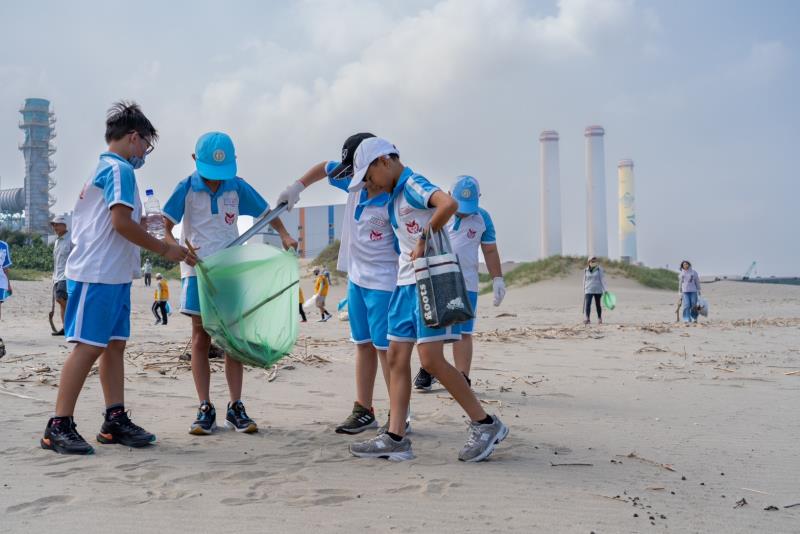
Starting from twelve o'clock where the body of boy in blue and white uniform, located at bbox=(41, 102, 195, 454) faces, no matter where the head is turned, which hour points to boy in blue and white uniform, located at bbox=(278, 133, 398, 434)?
boy in blue and white uniform, located at bbox=(278, 133, 398, 434) is roughly at 12 o'clock from boy in blue and white uniform, located at bbox=(41, 102, 195, 454).

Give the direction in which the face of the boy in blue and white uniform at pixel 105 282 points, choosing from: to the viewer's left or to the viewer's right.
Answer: to the viewer's right

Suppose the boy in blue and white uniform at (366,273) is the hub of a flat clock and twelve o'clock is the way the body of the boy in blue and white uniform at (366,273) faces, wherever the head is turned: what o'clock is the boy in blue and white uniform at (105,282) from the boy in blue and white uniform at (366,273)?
the boy in blue and white uniform at (105,282) is roughly at 1 o'clock from the boy in blue and white uniform at (366,273).

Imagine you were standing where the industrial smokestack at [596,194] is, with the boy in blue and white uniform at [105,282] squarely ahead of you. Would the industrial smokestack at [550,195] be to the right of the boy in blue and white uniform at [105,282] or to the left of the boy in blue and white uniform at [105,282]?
right

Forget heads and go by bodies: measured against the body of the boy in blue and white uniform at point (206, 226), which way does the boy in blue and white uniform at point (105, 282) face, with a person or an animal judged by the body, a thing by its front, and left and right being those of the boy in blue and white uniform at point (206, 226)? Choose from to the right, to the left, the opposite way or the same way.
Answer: to the left

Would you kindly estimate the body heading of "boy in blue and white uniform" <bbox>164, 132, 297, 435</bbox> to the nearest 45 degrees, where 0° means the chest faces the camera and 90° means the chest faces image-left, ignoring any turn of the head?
approximately 0°

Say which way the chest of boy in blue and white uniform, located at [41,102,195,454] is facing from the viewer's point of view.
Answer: to the viewer's right

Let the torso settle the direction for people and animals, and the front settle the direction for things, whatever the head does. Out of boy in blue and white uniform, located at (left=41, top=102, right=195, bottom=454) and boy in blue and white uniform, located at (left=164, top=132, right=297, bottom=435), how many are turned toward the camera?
1

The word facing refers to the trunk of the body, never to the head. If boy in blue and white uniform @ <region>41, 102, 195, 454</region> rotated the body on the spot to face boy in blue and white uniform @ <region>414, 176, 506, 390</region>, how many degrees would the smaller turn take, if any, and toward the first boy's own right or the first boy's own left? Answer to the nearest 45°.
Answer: approximately 45° to the first boy's own left

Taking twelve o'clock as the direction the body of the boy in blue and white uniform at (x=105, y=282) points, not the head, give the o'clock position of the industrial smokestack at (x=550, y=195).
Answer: The industrial smokestack is roughly at 10 o'clock from the boy in blue and white uniform.
